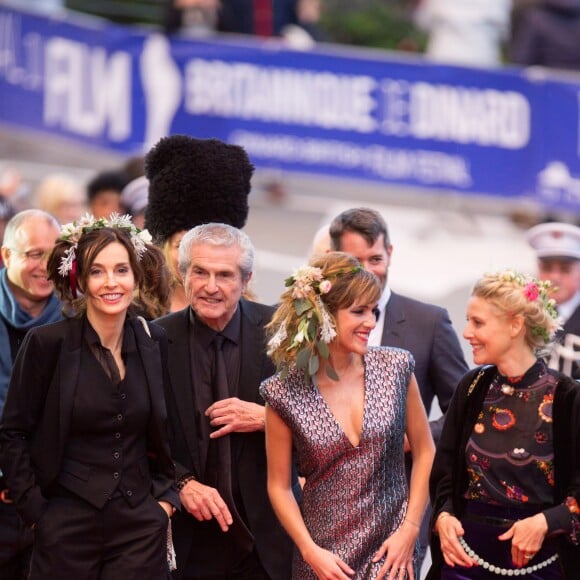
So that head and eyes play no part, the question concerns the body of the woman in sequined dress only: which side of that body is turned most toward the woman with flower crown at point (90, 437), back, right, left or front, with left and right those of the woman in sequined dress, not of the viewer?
right

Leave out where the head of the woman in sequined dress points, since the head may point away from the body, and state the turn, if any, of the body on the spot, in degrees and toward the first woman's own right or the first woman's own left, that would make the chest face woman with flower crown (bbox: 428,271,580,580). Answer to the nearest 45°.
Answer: approximately 90° to the first woman's own left

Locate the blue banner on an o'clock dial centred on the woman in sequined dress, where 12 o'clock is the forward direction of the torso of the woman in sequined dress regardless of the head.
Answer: The blue banner is roughly at 6 o'clock from the woman in sequined dress.

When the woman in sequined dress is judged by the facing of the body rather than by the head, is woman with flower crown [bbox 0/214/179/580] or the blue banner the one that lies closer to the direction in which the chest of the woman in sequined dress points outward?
the woman with flower crown

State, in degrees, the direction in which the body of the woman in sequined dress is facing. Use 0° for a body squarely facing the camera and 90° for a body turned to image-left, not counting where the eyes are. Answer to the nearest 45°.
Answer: approximately 0°
